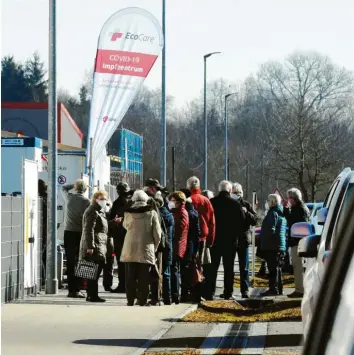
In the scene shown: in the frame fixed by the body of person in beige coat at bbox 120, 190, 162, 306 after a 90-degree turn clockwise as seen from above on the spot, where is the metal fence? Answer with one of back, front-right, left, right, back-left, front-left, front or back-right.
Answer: back

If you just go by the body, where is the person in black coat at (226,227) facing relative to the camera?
away from the camera

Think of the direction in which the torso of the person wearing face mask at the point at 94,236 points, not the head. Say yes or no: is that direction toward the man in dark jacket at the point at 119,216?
no

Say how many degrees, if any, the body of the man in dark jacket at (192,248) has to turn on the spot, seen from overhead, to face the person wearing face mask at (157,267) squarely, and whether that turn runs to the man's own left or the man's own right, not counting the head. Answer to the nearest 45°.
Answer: approximately 45° to the man's own left

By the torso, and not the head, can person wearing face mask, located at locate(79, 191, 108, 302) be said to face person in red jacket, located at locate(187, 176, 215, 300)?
no

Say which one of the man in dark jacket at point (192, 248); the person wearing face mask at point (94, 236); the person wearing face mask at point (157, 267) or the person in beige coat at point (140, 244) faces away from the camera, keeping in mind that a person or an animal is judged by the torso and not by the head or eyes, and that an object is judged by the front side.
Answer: the person in beige coat
